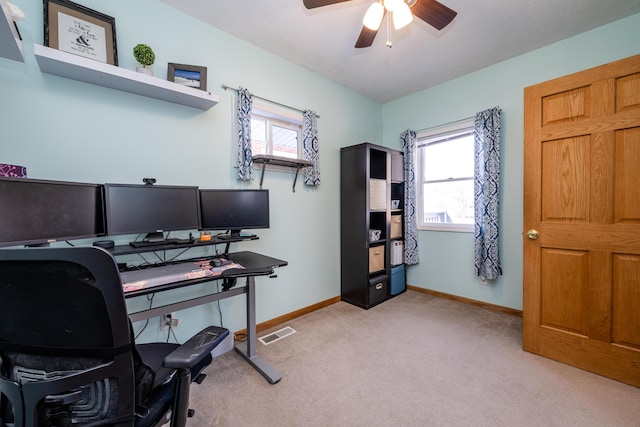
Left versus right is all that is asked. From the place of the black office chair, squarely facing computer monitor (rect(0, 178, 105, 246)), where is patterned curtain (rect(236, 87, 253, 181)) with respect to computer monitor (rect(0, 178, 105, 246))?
right

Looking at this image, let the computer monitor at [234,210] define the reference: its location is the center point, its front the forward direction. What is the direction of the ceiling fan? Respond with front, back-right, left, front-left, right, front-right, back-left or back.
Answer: front-left

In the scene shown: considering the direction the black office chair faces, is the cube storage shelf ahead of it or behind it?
ahead

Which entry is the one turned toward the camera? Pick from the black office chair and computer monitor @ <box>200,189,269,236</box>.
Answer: the computer monitor

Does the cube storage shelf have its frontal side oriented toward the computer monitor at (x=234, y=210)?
no

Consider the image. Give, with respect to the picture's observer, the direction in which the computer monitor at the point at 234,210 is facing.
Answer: facing the viewer

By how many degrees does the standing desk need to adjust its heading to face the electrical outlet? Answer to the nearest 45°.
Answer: approximately 180°

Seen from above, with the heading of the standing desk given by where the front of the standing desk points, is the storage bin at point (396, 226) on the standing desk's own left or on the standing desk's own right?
on the standing desk's own left

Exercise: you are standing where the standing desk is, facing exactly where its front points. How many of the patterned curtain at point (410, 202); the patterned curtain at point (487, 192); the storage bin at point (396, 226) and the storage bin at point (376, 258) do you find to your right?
0

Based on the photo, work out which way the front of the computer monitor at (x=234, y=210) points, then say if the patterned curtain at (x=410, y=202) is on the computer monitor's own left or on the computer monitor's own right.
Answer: on the computer monitor's own left

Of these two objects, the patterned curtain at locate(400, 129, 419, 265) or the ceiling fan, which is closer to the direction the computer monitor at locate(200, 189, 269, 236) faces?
the ceiling fan

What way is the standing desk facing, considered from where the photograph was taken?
facing the viewer and to the right of the viewer

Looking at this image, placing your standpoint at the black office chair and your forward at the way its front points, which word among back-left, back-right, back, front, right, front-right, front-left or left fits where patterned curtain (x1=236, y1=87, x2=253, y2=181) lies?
front

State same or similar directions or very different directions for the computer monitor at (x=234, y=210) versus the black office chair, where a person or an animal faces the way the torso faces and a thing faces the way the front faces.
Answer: very different directions

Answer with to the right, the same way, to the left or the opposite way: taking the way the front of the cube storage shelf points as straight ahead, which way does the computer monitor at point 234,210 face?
the same way
